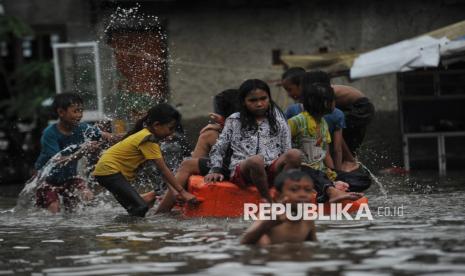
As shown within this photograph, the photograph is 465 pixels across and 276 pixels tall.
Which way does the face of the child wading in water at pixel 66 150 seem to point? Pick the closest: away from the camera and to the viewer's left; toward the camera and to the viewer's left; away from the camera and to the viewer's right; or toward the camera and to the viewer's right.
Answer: toward the camera and to the viewer's right

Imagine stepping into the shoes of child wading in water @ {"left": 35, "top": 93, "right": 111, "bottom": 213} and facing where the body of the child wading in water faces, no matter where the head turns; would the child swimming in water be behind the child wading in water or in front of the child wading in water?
in front

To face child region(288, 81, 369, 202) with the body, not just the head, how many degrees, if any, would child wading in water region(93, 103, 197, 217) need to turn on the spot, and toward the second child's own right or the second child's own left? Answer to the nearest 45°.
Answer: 0° — they already face them

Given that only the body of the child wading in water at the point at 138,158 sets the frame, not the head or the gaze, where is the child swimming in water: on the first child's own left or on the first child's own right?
on the first child's own right

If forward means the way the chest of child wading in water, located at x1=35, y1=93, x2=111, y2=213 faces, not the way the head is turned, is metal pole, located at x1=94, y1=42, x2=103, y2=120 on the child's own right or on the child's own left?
on the child's own left

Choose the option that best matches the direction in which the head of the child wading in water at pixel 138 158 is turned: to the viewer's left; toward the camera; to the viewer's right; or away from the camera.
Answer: to the viewer's right

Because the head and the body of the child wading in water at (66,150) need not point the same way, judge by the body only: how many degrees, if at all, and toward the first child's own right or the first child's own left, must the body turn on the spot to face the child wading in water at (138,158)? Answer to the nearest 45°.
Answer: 0° — they already face them

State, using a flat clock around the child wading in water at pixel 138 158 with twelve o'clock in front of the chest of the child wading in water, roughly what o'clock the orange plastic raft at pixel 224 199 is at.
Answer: The orange plastic raft is roughly at 1 o'clock from the child wading in water.

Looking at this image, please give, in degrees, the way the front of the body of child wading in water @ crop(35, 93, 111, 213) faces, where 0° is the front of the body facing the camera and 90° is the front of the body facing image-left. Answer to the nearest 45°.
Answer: approximately 315°

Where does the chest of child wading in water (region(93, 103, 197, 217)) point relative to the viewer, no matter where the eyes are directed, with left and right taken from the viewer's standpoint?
facing to the right of the viewer
